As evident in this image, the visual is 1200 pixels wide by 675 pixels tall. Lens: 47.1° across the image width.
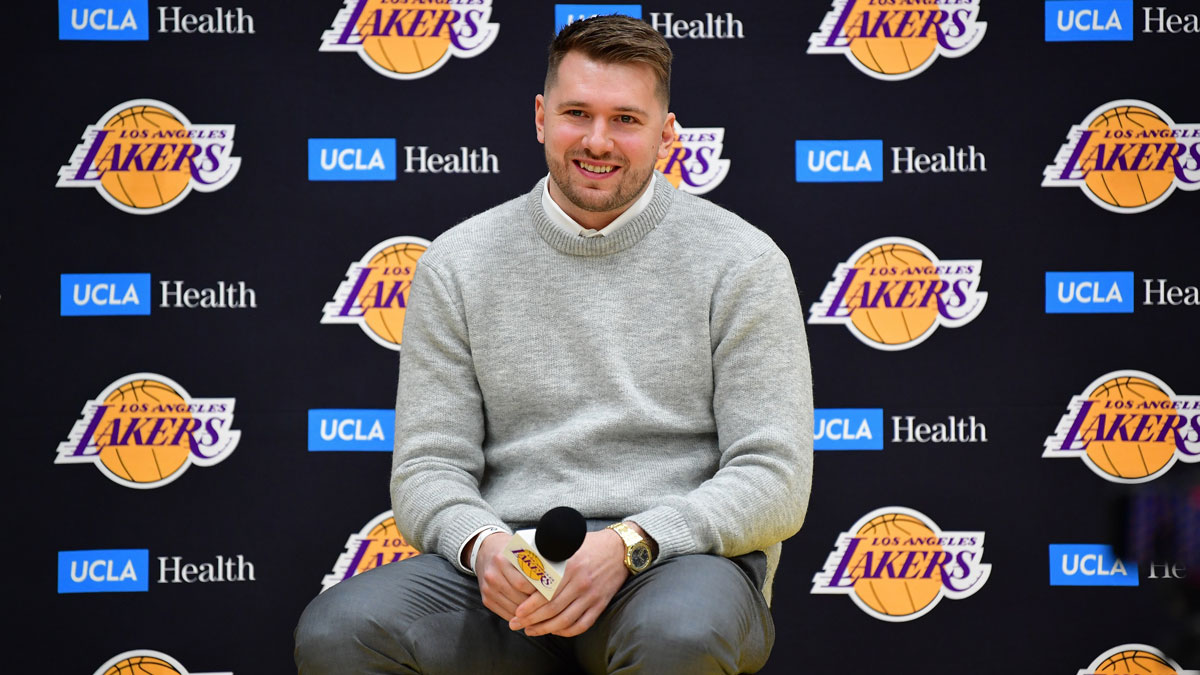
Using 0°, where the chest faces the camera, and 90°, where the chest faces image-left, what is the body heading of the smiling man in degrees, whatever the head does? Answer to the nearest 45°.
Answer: approximately 0°
